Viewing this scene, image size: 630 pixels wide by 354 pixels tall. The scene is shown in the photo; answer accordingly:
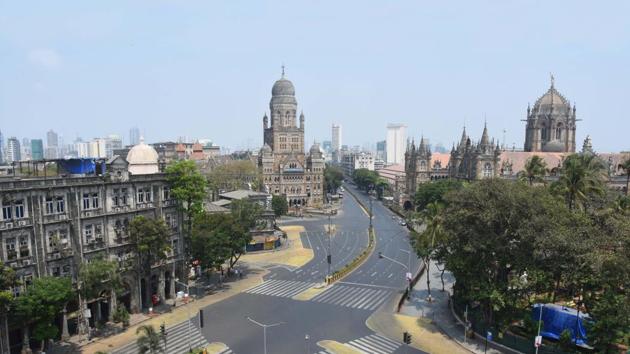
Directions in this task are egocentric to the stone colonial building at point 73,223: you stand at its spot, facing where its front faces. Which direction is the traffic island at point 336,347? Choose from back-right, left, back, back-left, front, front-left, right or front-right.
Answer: front

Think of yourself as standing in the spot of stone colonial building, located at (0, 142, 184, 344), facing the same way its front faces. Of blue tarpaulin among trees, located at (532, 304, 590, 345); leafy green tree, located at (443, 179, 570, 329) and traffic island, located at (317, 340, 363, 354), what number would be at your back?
0

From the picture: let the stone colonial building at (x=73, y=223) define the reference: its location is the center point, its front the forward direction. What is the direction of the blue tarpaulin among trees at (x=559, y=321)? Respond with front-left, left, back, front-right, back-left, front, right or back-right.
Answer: front

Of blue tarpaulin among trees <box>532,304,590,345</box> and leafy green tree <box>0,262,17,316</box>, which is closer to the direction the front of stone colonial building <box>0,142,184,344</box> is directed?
the blue tarpaulin among trees

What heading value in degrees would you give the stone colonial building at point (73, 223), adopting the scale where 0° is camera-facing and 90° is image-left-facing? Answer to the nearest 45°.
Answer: approximately 315°

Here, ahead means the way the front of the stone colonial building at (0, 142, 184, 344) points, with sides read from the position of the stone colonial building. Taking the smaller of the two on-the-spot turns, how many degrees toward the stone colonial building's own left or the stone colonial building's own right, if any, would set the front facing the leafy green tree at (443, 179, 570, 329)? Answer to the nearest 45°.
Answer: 0° — it already faces it

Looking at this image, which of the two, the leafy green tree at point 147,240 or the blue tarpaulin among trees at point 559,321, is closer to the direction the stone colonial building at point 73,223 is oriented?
the blue tarpaulin among trees

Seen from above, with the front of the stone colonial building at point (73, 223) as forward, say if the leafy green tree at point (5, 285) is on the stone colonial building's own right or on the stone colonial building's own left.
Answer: on the stone colonial building's own right
